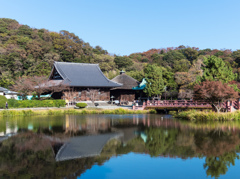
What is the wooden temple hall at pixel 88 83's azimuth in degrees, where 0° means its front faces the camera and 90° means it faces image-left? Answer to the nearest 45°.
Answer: approximately 0°

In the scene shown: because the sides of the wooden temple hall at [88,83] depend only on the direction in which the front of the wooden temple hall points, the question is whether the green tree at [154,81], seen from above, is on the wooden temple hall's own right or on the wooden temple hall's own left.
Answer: on the wooden temple hall's own left
